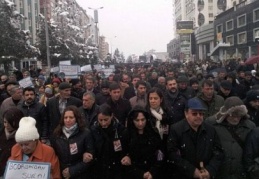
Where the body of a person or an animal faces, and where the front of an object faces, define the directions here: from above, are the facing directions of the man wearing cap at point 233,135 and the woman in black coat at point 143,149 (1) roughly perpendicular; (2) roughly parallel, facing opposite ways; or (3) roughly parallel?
roughly parallel

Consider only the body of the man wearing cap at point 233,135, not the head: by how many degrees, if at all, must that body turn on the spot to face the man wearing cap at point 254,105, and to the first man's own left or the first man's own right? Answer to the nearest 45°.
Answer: approximately 180°

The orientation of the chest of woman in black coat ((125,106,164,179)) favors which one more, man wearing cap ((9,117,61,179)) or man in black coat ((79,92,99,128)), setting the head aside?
the man wearing cap

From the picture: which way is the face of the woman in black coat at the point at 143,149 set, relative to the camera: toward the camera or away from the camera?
toward the camera

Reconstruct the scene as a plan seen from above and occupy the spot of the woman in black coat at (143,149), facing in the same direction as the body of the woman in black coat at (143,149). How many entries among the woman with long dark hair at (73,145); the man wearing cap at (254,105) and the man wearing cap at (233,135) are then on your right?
1

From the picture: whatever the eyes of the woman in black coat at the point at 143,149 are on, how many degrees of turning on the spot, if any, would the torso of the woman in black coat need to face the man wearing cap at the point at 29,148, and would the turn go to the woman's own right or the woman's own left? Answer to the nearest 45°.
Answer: approximately 45° to the woman's own right

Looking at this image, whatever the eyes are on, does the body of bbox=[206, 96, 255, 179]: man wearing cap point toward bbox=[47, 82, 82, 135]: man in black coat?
no

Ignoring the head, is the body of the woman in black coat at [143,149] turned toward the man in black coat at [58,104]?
no

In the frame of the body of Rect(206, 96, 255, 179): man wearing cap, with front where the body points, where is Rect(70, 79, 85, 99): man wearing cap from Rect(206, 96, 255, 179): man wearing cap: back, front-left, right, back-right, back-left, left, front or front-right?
back-right

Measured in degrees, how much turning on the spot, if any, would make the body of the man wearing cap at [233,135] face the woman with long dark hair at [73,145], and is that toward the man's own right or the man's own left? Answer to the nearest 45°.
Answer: approximately 90° to the man's own right

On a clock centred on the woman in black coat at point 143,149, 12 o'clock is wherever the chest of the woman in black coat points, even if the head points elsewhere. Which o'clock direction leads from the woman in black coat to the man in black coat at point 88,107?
The man in black coat is roughly at 5 o'clock from the woman in black coat.

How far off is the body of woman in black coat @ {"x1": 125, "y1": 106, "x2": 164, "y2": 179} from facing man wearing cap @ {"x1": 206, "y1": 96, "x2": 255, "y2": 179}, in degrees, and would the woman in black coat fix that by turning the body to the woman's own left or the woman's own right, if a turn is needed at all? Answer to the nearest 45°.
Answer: approximately 90° to the woman's own left

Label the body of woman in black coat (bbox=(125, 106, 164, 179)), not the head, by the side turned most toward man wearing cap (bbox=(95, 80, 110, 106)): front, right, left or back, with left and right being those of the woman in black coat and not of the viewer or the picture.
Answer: back

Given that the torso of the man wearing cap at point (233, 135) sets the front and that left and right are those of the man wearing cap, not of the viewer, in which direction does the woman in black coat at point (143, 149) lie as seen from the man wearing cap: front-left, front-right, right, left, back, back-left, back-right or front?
right

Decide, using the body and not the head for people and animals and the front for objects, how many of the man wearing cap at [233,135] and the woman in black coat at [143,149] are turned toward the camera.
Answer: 2

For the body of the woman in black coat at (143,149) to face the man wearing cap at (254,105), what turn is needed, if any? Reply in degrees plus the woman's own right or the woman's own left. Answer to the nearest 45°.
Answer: approximately 135° to the woman's own left

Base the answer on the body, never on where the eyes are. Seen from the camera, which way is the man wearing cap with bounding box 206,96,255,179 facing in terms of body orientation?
toward the camera
